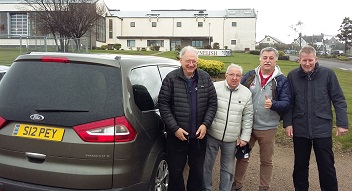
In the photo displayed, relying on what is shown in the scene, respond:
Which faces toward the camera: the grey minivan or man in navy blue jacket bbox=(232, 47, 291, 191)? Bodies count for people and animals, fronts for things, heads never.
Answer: the man in navy blue jacket

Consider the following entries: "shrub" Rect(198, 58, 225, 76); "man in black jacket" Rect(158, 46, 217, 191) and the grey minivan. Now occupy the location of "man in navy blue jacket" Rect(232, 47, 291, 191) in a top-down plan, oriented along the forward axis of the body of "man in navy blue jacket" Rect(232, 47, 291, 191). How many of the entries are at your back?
1

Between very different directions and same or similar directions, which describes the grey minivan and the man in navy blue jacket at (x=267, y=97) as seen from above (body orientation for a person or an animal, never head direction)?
very different directions

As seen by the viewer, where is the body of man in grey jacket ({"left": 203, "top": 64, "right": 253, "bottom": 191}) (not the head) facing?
toward the camera

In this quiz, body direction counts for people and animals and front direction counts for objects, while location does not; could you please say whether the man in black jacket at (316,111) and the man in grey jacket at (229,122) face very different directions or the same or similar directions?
same or similar directions

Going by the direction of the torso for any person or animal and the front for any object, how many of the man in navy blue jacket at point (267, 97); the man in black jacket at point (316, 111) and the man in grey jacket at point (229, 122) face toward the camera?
3

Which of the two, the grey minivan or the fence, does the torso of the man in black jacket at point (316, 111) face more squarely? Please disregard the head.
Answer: the grey minivan

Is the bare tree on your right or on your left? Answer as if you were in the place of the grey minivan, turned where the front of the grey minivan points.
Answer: on your left

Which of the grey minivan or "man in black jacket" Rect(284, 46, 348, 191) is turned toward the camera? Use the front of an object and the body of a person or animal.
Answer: the man in black jacket

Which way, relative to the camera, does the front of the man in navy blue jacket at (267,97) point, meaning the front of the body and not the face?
toward the camera

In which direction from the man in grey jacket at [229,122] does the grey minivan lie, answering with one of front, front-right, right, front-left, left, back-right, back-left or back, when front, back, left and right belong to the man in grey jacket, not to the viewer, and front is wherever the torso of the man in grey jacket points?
back-right
